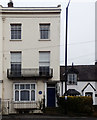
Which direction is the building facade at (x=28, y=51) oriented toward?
toward the camera

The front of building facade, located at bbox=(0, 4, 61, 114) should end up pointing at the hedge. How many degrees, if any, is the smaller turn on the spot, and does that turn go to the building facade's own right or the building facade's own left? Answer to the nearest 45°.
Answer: approximately 45° to the building facade's own left
